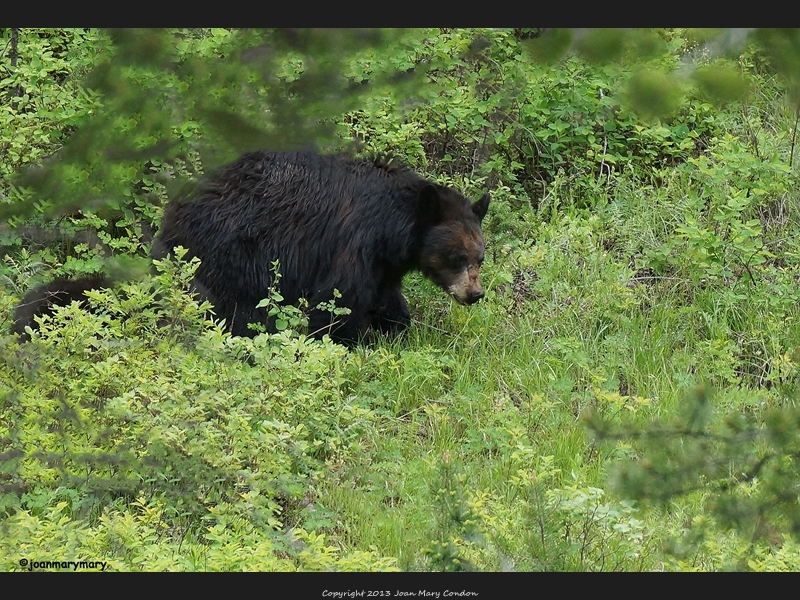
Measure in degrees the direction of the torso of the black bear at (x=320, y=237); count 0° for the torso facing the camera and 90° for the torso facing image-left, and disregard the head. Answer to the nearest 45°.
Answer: approximately 270°
